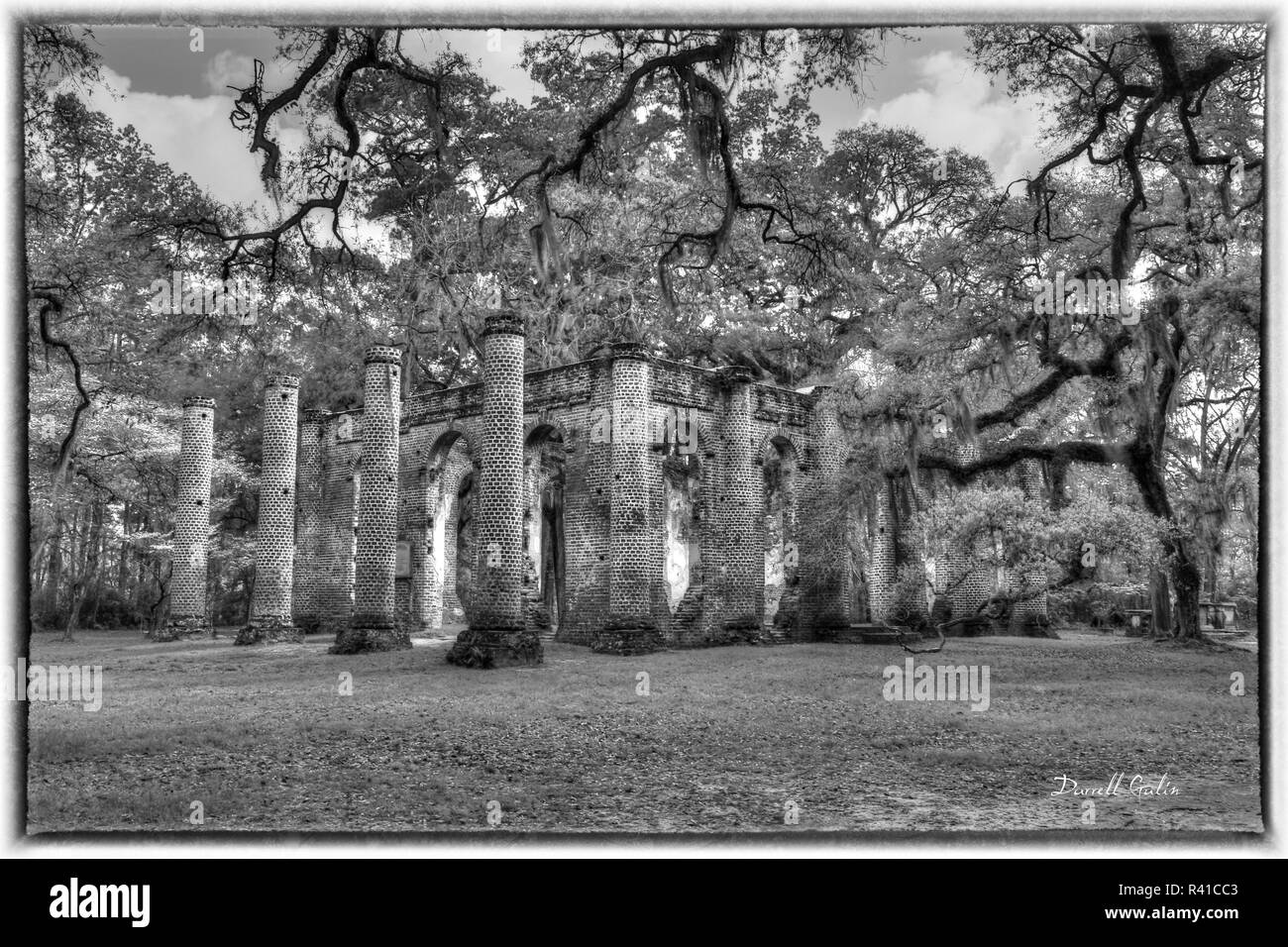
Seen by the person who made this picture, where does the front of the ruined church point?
facing the viewer and to the left of the viewer
